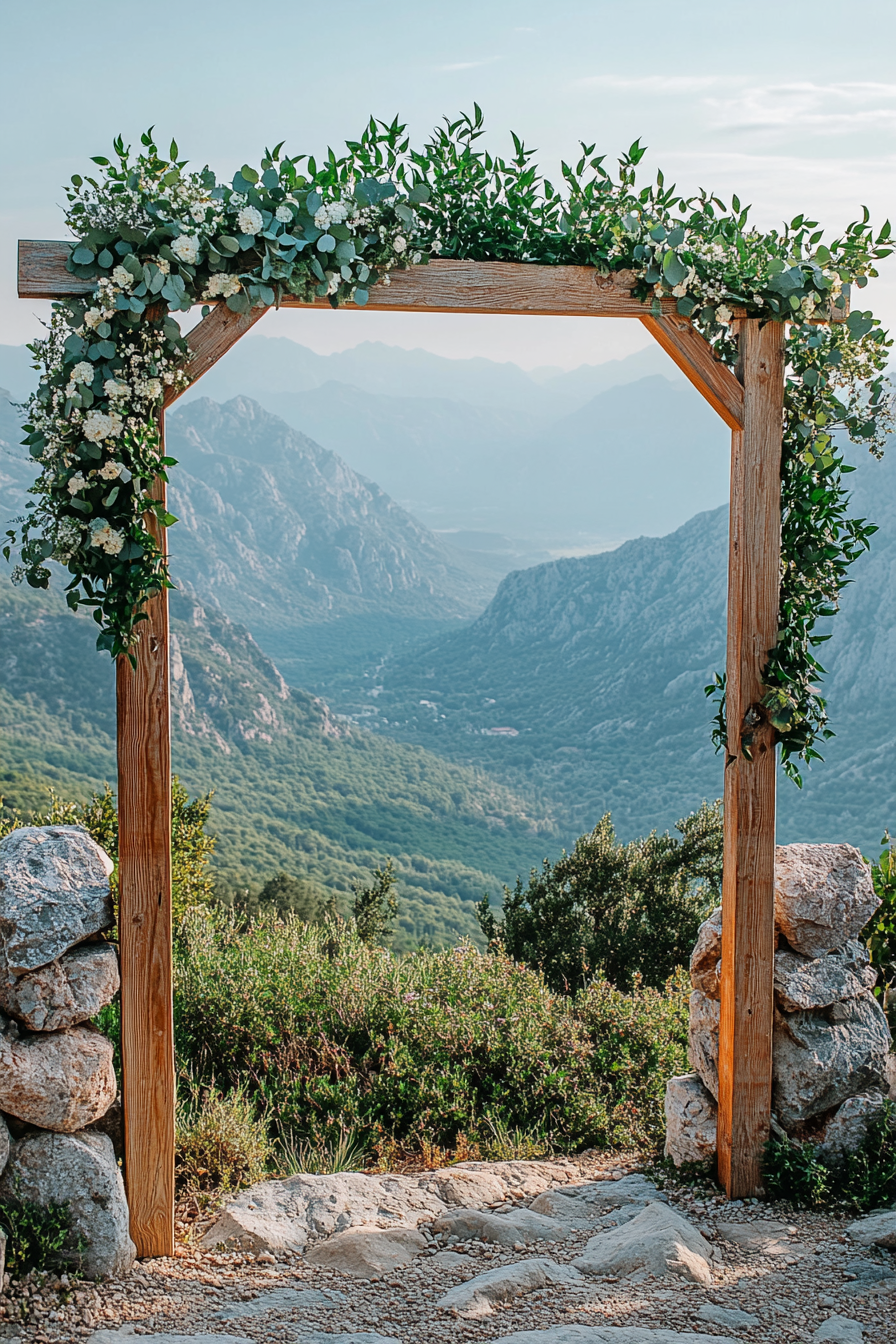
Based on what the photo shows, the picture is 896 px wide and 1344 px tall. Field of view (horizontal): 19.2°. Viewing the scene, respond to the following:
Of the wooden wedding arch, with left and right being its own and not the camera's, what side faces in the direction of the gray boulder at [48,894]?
right

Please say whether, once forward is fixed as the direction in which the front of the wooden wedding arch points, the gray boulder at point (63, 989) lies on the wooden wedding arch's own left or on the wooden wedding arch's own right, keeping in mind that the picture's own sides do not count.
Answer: on the wooden wedding arch's own right

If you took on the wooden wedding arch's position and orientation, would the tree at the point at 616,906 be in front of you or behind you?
behind

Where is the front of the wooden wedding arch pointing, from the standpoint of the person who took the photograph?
facing the viewer
